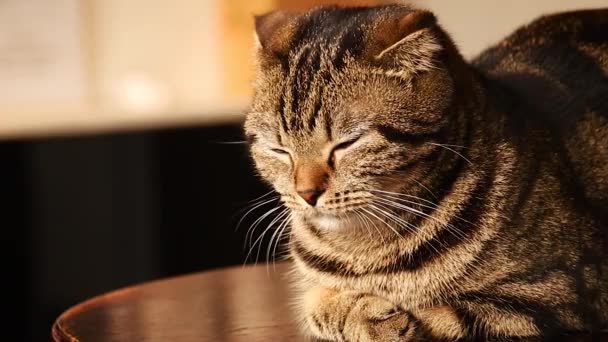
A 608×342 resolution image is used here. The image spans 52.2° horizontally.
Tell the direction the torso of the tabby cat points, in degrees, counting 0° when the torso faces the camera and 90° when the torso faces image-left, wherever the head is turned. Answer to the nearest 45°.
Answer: approximately 45°
